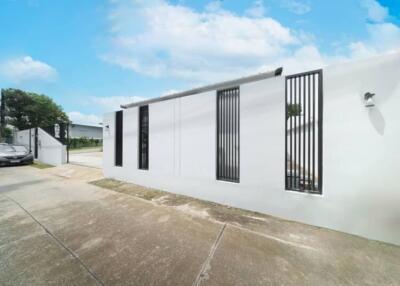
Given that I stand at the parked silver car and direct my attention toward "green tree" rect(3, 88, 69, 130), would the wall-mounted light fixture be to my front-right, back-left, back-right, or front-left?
back-right

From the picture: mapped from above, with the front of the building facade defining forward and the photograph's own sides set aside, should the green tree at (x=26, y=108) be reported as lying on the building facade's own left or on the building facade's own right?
on the building facade's own right

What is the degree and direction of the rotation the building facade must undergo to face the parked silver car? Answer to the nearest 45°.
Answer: approximately 45° to its right

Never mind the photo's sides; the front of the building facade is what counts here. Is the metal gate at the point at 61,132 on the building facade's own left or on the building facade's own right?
on the building facade's own right

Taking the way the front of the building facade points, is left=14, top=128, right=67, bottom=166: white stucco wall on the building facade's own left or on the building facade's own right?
on the building facade's own right

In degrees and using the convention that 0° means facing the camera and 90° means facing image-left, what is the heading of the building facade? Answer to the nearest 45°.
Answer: approximately 45°
